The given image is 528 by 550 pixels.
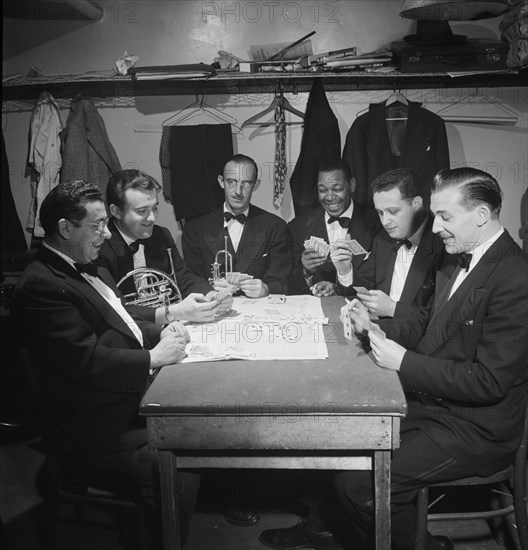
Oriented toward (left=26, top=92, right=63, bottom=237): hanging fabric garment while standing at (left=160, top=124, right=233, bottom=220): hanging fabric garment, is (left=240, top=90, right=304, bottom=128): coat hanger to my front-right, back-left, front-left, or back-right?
back-right

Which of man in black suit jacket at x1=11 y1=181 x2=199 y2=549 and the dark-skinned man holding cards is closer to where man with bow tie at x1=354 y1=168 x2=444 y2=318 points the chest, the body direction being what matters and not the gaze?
the man in black suit jacket

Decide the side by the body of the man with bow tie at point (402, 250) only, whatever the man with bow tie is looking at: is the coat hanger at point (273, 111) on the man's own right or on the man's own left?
on the man's own right

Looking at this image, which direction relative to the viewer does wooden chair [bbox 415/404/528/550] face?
to the viewer's left

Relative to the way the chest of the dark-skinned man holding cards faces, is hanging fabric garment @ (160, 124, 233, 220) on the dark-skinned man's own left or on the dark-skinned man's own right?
on the dark-skinned man's own right

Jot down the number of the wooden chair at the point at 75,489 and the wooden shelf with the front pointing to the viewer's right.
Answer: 1

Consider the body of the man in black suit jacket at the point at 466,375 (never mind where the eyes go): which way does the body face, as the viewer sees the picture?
to the viewer's left

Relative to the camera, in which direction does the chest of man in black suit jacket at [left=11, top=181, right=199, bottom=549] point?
to the viewer's right

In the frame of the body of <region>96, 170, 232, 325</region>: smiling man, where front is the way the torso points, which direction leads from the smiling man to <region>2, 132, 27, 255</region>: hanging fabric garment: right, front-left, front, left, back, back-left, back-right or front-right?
back

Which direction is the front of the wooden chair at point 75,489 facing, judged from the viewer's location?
facing to the right of the viewer
